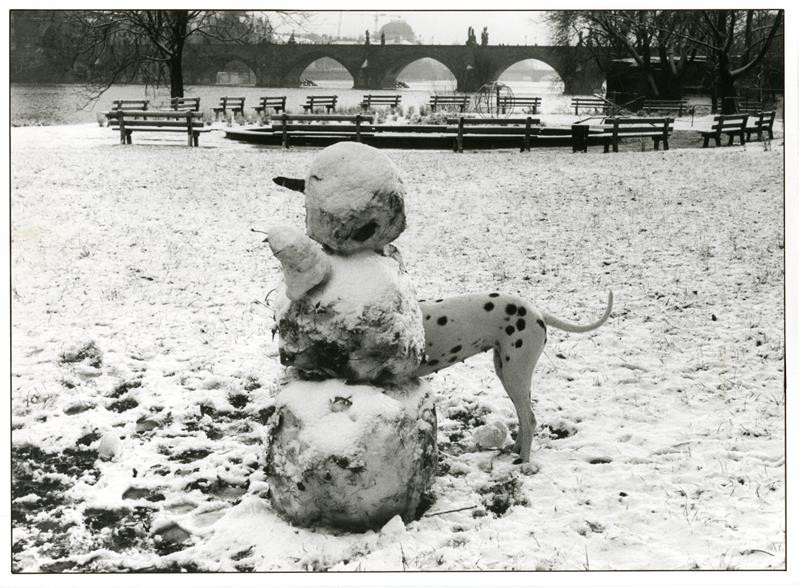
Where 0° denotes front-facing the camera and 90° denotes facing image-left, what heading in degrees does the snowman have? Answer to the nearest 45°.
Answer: approximately 90°

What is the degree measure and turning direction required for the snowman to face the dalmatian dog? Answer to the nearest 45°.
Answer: approximately 135° to its right

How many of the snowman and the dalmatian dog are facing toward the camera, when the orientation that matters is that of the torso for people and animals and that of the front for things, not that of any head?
0

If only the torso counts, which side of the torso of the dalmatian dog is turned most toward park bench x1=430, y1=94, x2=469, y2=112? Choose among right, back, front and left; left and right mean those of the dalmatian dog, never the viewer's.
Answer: right

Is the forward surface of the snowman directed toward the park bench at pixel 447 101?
no

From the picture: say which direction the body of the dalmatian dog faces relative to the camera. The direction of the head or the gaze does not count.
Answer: to the viewer's left

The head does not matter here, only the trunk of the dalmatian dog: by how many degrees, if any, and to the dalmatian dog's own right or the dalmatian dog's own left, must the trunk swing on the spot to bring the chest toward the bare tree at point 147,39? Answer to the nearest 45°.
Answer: approximately 45° to the dalmatian dog's own right

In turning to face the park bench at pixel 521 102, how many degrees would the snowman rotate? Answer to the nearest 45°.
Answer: approximately 90° to its right

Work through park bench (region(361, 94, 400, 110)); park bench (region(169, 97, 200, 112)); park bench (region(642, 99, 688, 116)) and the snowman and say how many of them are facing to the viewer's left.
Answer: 1

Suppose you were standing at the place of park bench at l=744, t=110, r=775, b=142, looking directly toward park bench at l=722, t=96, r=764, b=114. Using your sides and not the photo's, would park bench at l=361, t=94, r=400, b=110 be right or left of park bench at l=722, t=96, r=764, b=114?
left
